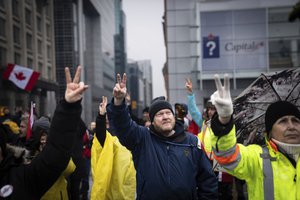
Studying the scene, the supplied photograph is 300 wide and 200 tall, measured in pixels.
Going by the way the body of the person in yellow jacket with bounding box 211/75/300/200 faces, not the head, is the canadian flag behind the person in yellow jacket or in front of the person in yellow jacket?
behind

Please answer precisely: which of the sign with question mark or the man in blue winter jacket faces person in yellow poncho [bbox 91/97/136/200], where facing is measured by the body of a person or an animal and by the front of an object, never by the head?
the sign with question mark

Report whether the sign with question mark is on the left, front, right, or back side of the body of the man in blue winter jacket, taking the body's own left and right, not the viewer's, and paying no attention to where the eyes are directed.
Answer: back

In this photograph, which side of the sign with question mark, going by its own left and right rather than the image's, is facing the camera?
front

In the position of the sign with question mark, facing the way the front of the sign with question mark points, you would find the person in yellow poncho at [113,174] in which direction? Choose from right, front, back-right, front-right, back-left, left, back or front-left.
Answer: front

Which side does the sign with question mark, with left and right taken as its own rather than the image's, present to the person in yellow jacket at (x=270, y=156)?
front

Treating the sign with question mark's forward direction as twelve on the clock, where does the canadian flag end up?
The canadian flag is roughly at 2 o'clock from the sign with question mark.

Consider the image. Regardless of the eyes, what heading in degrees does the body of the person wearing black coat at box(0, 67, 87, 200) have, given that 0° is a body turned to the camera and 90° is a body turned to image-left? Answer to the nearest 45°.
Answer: approximately 0°

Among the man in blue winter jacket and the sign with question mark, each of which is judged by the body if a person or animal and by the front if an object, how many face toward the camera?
2

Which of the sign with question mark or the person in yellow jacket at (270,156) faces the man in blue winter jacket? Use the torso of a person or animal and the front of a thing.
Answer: the sign with question mark

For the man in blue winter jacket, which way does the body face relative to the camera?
toward the camera
